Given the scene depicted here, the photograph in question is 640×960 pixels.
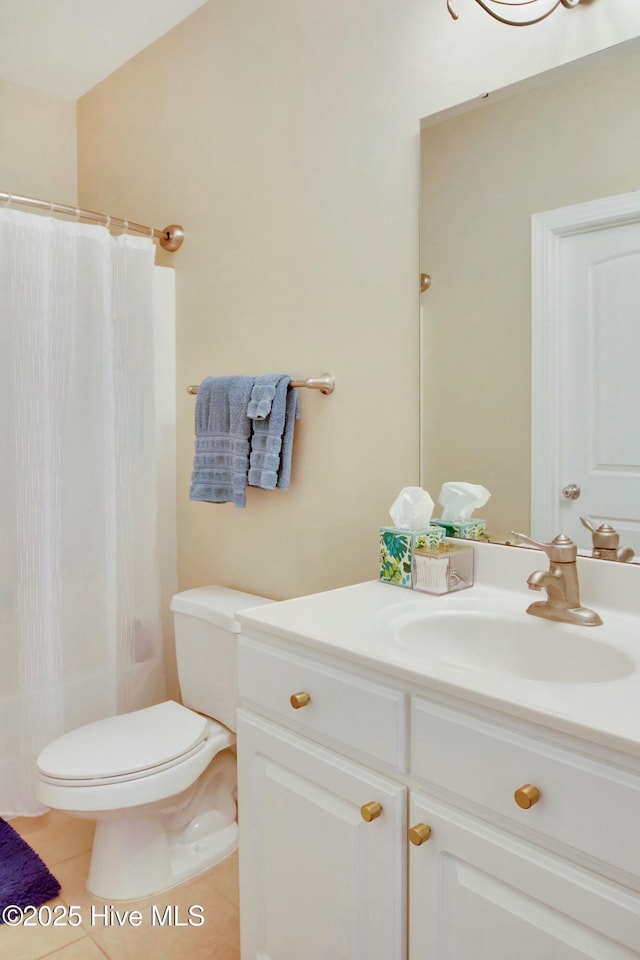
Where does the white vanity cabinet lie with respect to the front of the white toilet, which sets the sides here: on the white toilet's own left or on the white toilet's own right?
on the white toilet's own left

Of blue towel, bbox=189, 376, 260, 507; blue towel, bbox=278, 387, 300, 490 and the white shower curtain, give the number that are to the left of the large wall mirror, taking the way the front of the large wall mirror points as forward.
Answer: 0

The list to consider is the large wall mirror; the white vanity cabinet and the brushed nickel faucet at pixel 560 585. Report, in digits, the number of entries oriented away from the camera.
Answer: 0

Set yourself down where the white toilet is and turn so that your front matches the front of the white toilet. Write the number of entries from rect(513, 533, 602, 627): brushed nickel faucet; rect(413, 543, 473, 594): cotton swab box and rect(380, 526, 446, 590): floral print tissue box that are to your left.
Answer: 3

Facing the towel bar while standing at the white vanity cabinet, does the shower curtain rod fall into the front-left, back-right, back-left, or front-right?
front-left

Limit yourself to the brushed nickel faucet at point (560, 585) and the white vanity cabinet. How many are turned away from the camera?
0

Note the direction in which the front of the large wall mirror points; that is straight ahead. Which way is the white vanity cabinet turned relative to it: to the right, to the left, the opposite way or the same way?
the same way

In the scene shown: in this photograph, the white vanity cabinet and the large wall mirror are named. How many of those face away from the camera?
0

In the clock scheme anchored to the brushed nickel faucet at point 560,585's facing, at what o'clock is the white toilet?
The white toilet is roughly at 2 o'clock from the brushed nickel faucet.

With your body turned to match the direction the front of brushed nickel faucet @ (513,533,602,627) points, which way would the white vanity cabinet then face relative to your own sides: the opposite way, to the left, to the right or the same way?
the same way

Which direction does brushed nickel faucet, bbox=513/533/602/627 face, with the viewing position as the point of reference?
facing the viewer and to the left of the viewer

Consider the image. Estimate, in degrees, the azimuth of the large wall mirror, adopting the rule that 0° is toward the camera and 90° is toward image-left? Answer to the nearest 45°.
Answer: approximately 45°
